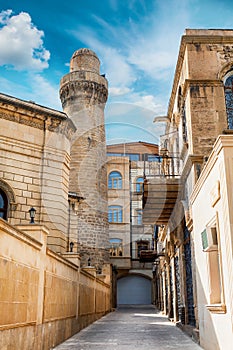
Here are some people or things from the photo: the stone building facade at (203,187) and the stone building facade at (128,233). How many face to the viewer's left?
1

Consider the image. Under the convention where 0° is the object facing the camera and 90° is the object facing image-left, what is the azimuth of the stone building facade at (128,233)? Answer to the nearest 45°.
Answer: approximately 0°

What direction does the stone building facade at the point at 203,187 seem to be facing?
to the viewer's left

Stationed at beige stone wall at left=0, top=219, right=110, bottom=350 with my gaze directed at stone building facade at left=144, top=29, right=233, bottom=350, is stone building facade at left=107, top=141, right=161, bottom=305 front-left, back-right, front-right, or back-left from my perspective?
front-left

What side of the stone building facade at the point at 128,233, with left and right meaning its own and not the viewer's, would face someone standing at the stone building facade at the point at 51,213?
front

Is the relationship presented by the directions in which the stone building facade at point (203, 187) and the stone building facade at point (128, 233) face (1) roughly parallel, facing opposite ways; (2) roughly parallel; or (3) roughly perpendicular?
roughly perpendicular

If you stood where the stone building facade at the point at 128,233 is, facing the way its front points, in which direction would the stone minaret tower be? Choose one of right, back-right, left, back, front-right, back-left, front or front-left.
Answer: front
